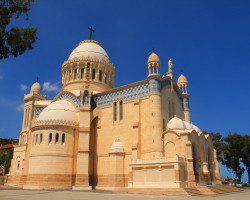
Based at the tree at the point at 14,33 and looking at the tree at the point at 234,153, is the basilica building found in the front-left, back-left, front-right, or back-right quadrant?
front-left

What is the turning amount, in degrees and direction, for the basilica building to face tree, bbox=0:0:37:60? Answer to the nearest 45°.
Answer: approximately 45° to its right

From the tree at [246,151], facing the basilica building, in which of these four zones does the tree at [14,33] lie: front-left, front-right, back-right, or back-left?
front-left

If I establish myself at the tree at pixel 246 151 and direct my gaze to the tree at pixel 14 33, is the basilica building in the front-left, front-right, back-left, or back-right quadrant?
front-right

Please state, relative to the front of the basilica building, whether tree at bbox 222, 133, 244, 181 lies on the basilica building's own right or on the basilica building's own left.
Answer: on the basilica building's own left

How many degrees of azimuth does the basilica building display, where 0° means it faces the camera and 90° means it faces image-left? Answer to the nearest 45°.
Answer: approximately 315°

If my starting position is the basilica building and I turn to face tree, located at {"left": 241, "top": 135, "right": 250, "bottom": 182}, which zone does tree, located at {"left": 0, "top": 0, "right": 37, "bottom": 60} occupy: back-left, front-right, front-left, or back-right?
back-right

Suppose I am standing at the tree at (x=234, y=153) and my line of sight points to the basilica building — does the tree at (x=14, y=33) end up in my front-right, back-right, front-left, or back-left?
front-left
